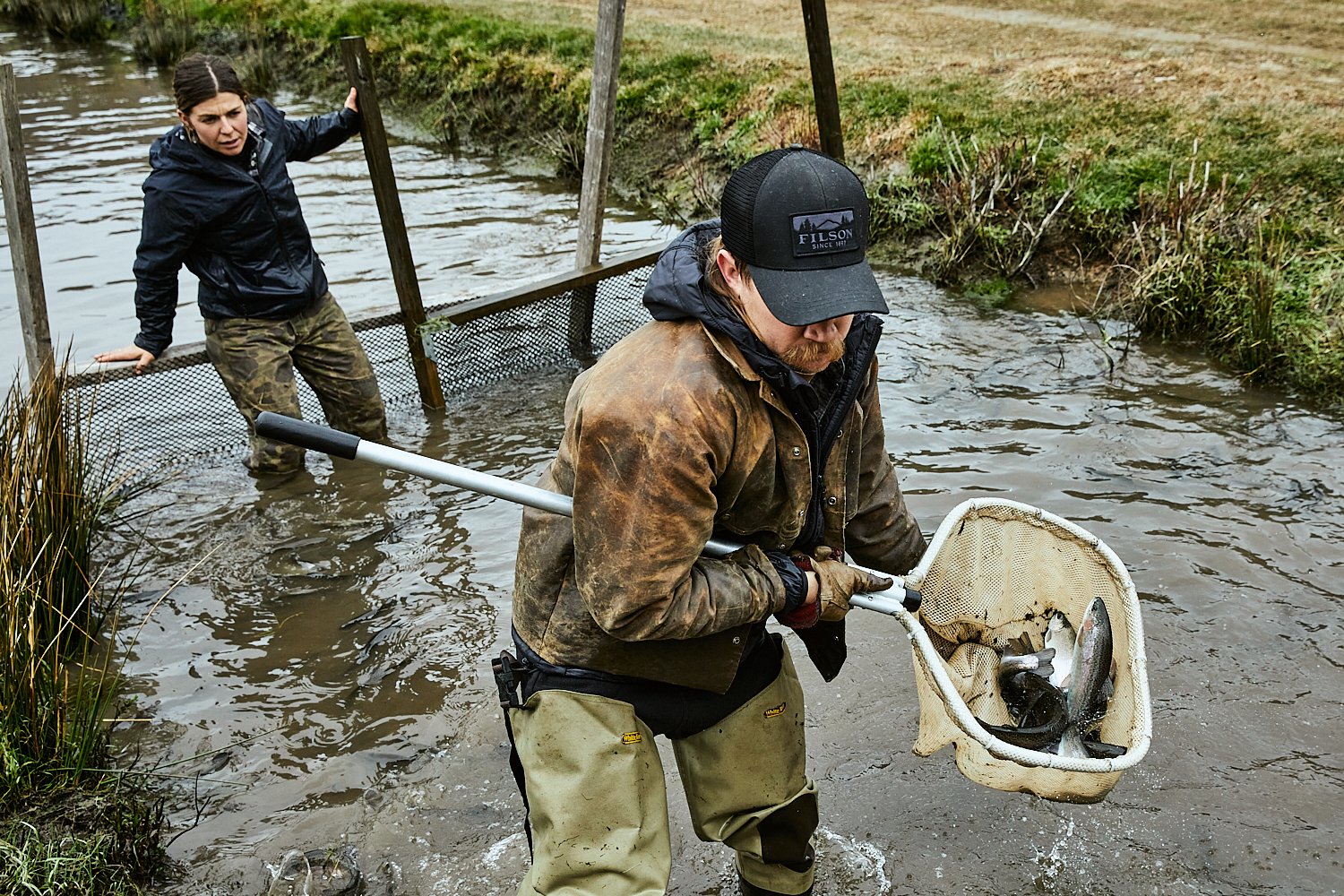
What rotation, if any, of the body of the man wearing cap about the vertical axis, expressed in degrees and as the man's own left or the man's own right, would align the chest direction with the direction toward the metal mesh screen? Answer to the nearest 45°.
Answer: approximately 135° to the man's own left

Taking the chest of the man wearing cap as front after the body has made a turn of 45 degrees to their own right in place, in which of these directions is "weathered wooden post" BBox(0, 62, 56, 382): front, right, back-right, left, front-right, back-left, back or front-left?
back-right

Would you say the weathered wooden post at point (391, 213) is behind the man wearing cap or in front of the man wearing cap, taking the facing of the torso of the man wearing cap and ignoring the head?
behind

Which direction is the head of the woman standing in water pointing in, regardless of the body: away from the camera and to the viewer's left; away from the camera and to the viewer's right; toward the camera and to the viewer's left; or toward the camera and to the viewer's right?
toward the camera and to the viewer's right

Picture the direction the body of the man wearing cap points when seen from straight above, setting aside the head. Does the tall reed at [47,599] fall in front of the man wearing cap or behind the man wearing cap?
behind

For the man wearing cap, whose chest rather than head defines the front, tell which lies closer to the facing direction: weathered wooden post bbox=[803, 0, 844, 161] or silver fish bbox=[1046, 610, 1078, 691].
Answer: the silver fish

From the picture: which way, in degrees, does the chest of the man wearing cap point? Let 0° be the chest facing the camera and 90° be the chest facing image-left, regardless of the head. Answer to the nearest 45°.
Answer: approximately 315°

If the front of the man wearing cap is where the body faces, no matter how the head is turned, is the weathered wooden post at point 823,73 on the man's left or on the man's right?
on the man's left

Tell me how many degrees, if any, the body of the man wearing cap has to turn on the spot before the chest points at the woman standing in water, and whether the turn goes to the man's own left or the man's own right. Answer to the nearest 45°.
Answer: approximately 180°

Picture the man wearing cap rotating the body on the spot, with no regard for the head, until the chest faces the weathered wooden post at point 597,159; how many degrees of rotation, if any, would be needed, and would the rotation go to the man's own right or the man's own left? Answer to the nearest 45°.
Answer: approximately 135° to the man's own left
